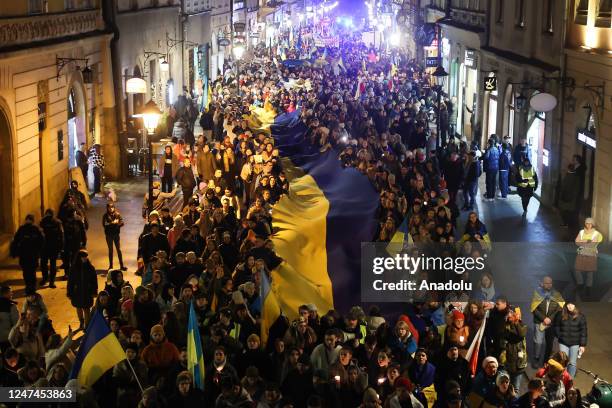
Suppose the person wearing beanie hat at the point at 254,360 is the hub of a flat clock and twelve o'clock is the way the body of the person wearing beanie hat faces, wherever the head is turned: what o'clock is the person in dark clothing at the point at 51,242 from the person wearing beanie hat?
The person in dark clothing is roughly at 5 o'clock from the person wearing beanie hat.

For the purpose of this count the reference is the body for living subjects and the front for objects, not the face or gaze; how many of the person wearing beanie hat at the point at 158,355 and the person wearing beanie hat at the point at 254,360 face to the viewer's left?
0

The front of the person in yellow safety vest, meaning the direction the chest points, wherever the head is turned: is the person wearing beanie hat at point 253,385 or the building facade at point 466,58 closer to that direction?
the person wearing beanie hat

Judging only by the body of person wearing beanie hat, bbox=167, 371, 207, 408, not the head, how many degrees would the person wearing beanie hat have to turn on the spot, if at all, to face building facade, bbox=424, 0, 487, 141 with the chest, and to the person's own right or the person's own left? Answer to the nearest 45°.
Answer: approximately 180°

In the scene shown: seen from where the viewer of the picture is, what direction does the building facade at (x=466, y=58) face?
facing to the left of the viewer

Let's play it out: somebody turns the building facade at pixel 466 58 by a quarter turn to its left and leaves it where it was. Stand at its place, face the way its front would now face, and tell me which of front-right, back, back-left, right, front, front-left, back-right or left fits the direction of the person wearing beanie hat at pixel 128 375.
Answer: front

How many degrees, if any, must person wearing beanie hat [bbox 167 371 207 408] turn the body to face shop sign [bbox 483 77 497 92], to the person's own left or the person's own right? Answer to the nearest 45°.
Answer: approximately 135° to the person's own left

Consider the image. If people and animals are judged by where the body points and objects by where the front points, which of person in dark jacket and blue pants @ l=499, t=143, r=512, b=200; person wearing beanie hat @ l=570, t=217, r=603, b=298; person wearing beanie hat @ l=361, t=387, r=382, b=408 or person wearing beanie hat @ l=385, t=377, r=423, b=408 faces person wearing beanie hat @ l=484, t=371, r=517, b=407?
person wearing beanie hat @ l=570, t=217, r=603, b=298

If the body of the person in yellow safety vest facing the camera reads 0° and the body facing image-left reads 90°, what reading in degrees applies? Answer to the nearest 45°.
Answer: approximately 0°
